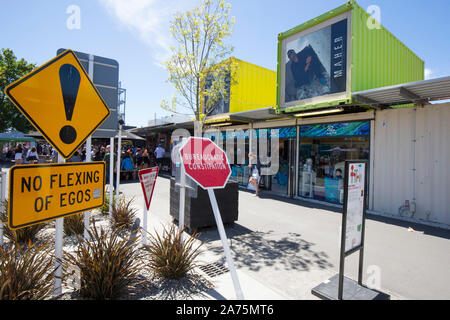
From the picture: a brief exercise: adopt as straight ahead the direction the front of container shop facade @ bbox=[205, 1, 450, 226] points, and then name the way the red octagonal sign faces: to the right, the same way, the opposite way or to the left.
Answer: to the left

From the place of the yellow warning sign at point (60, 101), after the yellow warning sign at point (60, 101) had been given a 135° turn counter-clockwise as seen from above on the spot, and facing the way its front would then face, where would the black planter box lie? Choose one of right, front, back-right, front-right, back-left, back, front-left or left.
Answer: front-right

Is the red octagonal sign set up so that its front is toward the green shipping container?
no

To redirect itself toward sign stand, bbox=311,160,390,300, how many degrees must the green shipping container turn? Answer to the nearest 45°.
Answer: approximately 45° to its left

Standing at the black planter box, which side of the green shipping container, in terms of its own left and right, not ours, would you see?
front

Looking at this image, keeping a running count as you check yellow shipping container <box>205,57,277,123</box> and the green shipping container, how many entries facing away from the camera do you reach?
0

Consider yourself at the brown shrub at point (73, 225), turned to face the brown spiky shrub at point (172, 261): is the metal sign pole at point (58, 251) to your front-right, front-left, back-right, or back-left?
front-right

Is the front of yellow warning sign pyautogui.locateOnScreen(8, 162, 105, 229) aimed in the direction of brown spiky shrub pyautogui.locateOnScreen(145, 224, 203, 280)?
no

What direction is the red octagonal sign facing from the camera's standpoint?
toward the camera

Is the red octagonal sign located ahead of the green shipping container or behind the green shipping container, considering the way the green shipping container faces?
ahead

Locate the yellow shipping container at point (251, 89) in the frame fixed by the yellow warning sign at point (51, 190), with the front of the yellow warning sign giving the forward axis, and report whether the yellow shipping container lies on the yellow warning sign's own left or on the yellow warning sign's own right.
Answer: on the yellow warning sign's own left

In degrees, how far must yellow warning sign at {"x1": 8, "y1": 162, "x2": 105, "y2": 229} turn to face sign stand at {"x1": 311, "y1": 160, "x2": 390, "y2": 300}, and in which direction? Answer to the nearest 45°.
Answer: approximately 45° to its left

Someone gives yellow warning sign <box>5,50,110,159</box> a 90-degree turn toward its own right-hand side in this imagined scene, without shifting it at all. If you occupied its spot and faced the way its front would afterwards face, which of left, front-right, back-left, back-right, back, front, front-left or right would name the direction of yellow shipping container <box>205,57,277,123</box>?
back

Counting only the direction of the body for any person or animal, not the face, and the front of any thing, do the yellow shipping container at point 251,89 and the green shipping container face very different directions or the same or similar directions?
same or similar directions

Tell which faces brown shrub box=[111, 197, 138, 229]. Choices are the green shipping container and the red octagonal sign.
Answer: the green shipping container
